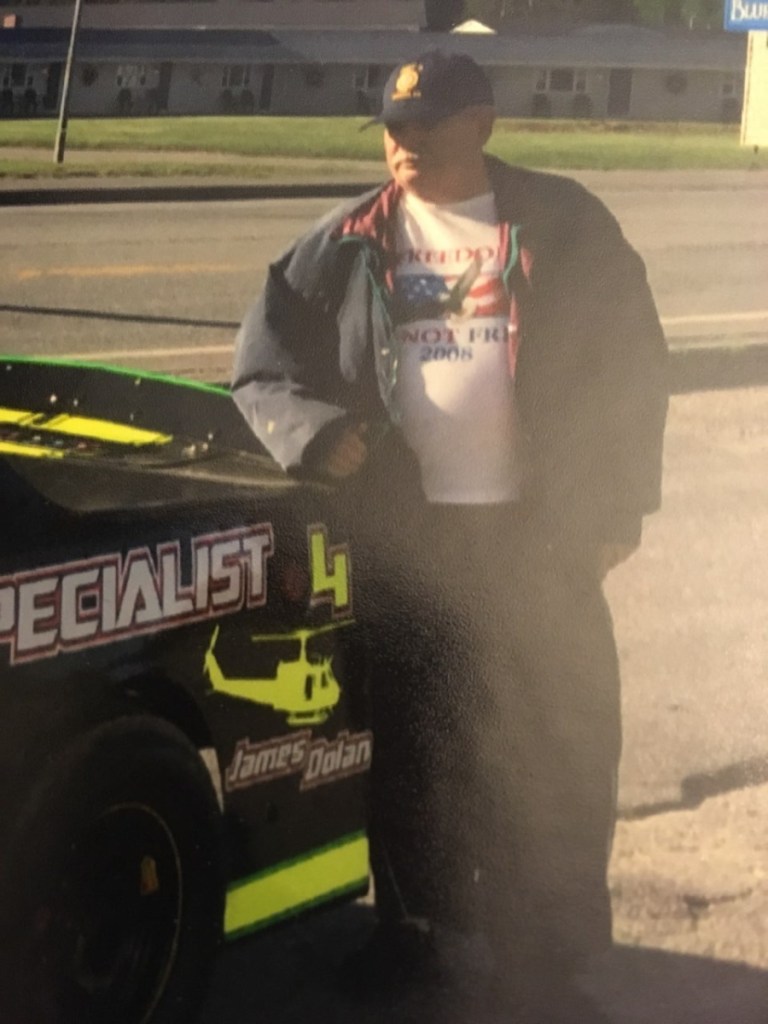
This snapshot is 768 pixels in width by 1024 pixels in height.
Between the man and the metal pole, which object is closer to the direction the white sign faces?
the man

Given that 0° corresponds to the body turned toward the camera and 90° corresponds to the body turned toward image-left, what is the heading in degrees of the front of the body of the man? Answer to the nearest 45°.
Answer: approximately 0°

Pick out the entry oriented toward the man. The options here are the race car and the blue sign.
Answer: the blue sign

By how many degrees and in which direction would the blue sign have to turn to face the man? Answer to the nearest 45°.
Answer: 0° — it already faces them

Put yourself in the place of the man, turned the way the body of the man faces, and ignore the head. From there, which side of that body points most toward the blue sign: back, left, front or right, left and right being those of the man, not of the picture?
back

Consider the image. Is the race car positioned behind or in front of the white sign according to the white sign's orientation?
in front

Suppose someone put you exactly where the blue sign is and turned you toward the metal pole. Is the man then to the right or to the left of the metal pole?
left

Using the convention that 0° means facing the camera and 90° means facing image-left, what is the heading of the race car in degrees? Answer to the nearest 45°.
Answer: approximately 45°
